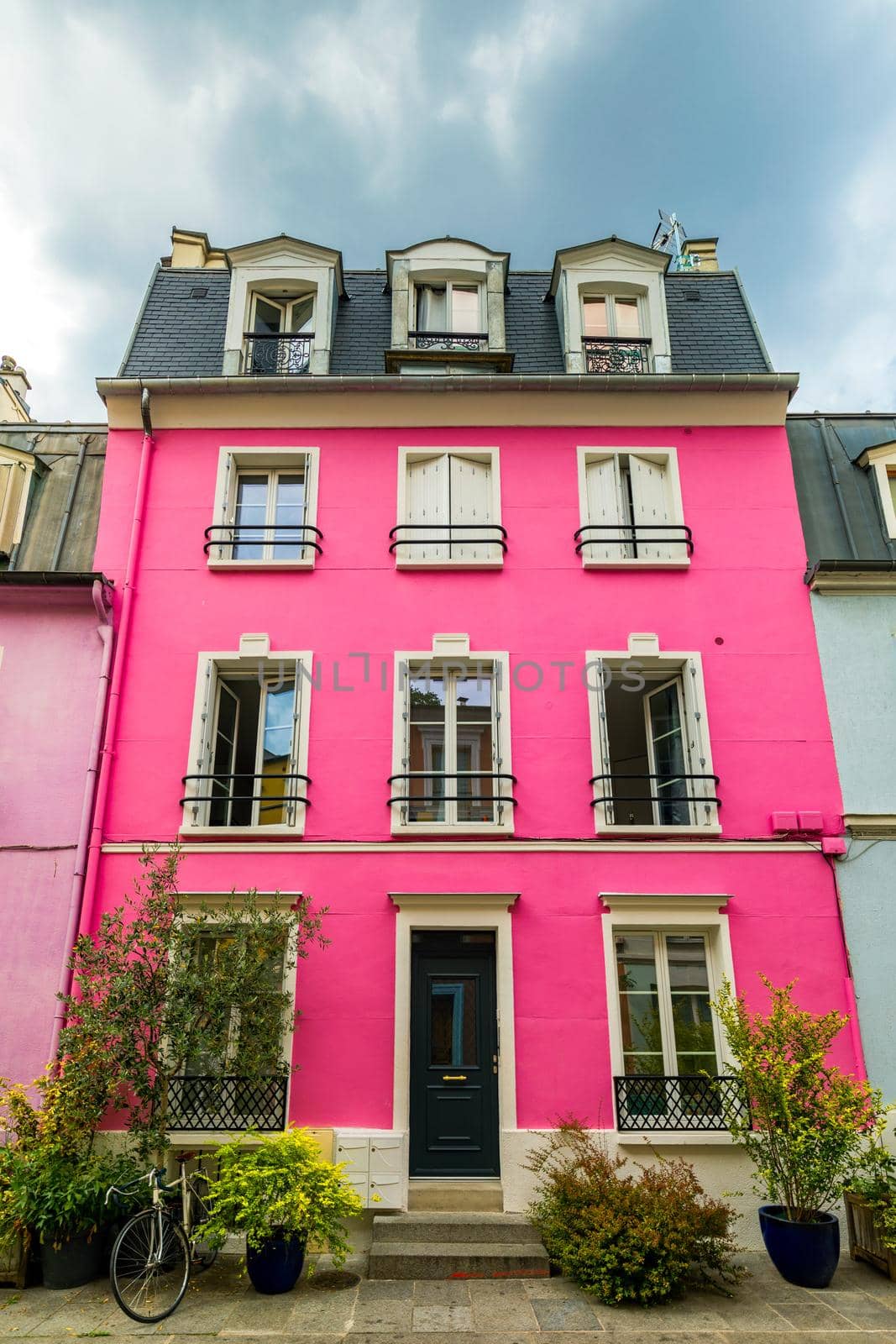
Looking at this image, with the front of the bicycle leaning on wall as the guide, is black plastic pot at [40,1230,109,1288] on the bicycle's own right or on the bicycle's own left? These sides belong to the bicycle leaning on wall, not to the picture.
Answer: on the bicycle's own right

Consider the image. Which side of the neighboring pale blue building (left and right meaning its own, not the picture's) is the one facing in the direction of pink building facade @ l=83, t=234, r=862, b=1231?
right

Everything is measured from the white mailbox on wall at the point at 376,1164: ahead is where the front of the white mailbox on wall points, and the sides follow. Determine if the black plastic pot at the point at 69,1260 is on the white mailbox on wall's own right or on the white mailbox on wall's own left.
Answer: on the white mailbox on wall's own right

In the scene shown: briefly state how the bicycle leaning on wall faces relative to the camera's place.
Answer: facing the viewer and to the left of the viewer

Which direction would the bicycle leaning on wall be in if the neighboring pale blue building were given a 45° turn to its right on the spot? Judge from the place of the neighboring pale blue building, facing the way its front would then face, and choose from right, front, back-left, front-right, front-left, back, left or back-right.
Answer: front

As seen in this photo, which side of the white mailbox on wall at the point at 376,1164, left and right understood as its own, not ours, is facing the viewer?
front

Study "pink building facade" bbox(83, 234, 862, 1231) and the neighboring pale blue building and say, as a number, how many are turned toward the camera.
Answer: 2

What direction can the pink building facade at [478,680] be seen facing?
toward the camera
